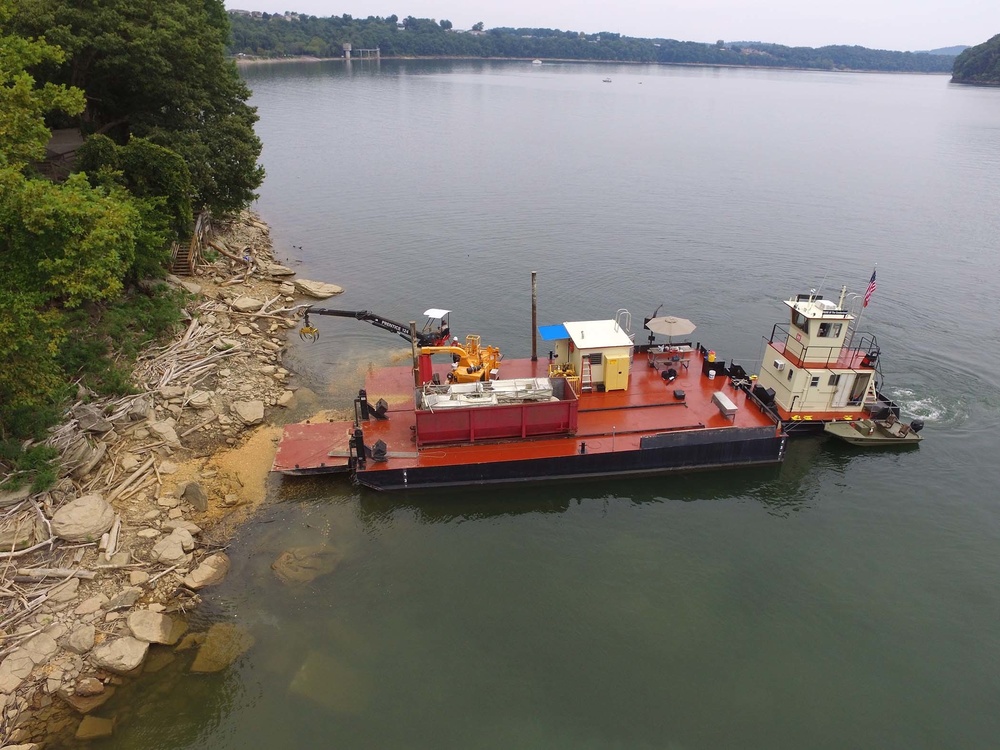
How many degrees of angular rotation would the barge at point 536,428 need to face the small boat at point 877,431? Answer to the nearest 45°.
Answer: approximately 180°

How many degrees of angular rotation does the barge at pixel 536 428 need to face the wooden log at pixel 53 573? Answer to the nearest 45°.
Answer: approximately 45° to its left

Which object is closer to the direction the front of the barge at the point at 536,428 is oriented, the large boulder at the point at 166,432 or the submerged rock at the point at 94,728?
the large boulder

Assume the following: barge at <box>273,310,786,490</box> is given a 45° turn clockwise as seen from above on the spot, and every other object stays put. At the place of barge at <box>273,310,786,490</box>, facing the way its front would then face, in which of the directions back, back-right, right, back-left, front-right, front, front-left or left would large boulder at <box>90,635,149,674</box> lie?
left

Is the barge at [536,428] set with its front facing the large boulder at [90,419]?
yes

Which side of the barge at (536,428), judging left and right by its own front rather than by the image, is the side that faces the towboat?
back

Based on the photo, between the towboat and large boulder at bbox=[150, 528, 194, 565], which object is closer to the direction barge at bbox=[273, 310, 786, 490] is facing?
the large boulder

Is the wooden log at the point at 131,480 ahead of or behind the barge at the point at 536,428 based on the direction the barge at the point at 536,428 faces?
ahead

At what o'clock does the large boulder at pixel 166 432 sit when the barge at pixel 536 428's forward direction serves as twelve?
The large boulder is roughly at 12 o'clock from the barge.

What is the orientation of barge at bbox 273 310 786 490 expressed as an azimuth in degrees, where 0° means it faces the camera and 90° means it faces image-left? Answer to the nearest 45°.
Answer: approximately 90°

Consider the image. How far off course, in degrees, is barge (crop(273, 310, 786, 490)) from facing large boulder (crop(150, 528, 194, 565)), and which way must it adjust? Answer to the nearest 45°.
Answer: approximately 45° to its left

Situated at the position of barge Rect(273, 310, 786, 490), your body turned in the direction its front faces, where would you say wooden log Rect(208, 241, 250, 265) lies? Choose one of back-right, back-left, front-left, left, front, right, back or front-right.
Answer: front-right

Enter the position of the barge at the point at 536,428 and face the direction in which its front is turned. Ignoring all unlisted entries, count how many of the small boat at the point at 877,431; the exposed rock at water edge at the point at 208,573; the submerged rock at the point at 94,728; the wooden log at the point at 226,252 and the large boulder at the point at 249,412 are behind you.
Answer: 1

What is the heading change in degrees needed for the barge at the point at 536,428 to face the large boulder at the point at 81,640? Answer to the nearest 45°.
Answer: approximately 45° to its left

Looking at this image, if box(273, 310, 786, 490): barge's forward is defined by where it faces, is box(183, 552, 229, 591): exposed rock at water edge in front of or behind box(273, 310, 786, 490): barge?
in front

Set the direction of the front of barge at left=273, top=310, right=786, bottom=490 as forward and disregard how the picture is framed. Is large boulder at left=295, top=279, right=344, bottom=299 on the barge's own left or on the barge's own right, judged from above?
on the barge's own right

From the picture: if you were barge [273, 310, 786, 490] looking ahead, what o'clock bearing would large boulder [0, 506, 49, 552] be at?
The large boulder is roughly at 11 o'clock from the barge.

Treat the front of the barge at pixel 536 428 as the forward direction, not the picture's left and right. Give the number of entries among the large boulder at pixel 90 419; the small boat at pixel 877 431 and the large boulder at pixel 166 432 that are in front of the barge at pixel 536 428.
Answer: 2
